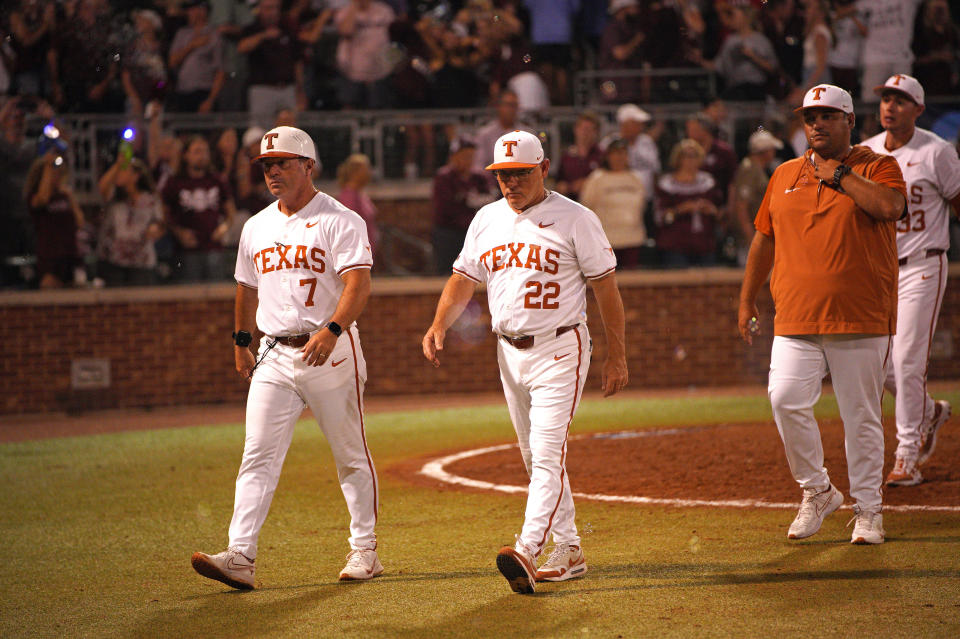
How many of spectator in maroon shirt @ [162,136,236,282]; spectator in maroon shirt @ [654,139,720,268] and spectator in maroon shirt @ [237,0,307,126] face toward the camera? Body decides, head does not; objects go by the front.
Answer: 3

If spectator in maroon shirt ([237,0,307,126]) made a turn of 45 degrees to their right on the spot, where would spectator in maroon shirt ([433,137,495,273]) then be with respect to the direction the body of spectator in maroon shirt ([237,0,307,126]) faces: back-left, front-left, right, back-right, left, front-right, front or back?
left

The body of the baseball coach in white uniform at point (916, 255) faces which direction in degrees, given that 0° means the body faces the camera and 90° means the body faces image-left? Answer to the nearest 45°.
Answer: approximately 45°

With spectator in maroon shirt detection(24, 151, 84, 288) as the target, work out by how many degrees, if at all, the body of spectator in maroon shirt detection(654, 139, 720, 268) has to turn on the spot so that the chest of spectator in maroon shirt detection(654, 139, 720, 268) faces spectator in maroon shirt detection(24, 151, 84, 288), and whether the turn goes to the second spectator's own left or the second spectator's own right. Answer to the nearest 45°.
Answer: approximately 90° to the second spectator's own right

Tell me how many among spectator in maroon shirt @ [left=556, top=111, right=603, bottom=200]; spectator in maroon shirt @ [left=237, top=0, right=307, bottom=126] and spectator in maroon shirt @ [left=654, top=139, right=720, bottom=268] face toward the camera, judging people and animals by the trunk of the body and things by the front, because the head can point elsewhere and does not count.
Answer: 3

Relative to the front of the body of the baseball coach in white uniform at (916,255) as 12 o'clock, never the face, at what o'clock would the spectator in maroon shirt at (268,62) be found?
The spectator in maroon shirt is roughly at 3 o'clock from the baseball coach in white uniform.

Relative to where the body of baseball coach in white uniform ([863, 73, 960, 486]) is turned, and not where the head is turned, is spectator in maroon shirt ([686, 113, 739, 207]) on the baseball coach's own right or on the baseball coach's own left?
on the baseball coach's own right

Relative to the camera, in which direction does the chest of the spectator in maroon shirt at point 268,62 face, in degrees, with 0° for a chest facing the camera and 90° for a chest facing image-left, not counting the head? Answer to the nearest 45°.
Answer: approximately 0°

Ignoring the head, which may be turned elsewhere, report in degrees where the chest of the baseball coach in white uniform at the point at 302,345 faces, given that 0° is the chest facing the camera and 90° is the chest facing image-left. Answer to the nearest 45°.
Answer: approximately 45°

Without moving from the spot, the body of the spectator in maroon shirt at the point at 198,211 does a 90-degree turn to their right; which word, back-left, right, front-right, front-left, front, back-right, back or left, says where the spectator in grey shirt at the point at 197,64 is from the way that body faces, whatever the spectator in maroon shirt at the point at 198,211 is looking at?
right

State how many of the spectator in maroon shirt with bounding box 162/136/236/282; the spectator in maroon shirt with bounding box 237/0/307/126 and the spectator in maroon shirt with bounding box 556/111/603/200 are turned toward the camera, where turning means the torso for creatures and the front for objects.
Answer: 3

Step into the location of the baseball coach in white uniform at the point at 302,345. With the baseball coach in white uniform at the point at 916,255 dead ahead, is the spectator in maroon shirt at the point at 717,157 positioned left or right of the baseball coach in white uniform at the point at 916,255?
left

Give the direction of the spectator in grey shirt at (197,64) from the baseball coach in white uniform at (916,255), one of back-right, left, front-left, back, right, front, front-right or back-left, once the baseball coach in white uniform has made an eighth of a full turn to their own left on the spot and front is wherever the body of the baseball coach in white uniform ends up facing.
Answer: back-right
